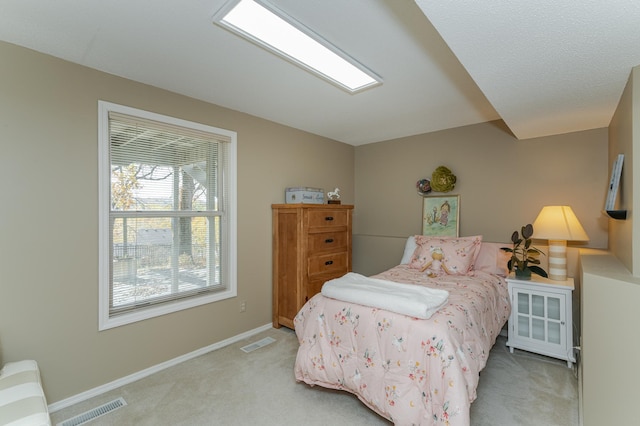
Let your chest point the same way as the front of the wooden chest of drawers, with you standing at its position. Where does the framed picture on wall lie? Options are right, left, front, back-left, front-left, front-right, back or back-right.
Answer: front-left

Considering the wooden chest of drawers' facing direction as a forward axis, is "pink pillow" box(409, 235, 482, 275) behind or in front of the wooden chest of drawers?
in front

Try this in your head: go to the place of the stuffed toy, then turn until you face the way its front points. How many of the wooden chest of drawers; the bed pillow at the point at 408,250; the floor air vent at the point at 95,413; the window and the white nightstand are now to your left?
1

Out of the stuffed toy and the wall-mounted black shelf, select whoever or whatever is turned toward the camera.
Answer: the stuffed toy

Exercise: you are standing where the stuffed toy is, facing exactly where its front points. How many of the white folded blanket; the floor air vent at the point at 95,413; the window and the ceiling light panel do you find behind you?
0

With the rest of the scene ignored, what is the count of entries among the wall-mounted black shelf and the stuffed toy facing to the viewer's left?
1

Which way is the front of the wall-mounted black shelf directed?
to the viewer's left

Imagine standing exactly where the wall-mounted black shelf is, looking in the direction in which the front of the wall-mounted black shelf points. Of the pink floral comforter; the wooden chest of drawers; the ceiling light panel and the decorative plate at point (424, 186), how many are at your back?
0

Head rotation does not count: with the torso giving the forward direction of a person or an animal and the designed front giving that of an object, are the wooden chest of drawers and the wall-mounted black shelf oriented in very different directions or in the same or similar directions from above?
very different directions

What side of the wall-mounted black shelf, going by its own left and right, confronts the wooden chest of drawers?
front

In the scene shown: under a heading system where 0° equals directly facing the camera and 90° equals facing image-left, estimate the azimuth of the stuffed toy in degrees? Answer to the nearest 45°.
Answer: approximately 0°

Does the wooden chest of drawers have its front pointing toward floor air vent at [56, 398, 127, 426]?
no

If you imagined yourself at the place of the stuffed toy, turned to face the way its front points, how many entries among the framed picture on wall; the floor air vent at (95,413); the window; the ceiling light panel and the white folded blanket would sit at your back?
1

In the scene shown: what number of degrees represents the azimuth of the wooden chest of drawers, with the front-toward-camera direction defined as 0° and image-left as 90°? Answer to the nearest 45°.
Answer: approximately 315°

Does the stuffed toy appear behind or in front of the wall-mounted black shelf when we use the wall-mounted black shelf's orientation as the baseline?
in front

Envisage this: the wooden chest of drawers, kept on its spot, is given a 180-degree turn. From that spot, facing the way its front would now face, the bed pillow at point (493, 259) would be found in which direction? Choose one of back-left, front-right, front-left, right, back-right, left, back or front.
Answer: back-right
